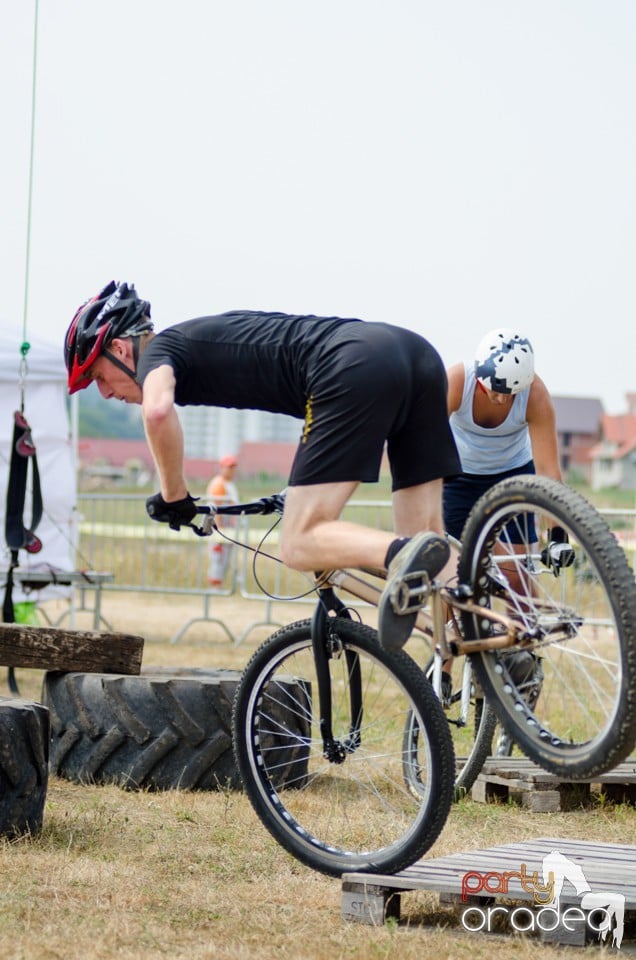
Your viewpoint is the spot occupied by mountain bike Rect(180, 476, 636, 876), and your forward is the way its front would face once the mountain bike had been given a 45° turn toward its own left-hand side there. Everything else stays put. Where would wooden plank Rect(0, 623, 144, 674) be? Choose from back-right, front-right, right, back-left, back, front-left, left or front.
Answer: front-right

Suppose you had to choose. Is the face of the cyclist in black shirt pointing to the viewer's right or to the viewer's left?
to the viewer's left

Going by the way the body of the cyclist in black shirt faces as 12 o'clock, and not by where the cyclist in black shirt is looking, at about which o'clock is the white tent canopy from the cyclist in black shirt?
The white tent canopy is roughly at 1 o'clock from the cyclist in black shirt.

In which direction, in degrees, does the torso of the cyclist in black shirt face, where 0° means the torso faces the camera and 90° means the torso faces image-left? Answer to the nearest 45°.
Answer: approximately 135°

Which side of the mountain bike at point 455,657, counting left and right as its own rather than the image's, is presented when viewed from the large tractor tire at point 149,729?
front

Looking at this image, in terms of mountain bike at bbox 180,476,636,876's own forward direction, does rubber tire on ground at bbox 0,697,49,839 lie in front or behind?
in front
